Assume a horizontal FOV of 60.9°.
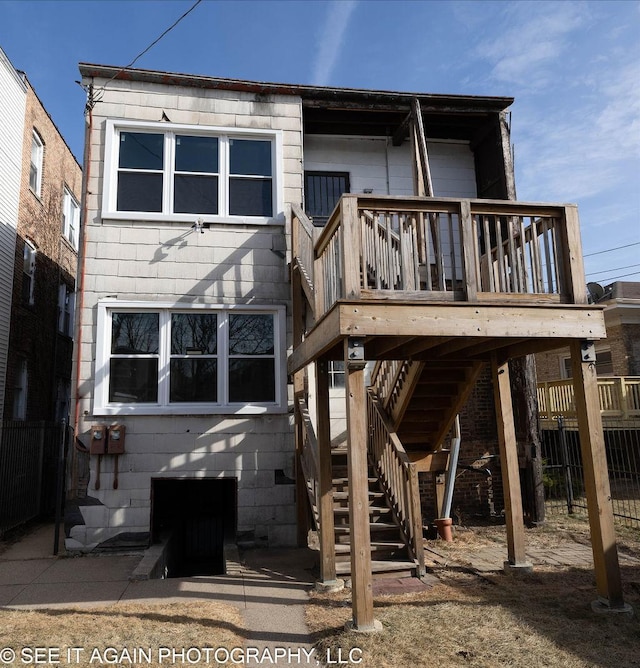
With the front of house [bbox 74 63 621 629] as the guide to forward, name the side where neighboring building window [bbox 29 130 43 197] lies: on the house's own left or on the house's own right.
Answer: on the house's own left

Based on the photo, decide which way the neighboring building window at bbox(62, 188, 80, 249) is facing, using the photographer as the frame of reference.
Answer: facing to the right of the viewer

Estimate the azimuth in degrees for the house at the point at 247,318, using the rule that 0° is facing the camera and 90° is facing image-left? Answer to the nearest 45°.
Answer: approximately 180°

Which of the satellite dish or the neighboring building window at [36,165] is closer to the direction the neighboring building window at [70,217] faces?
the satellite dish
